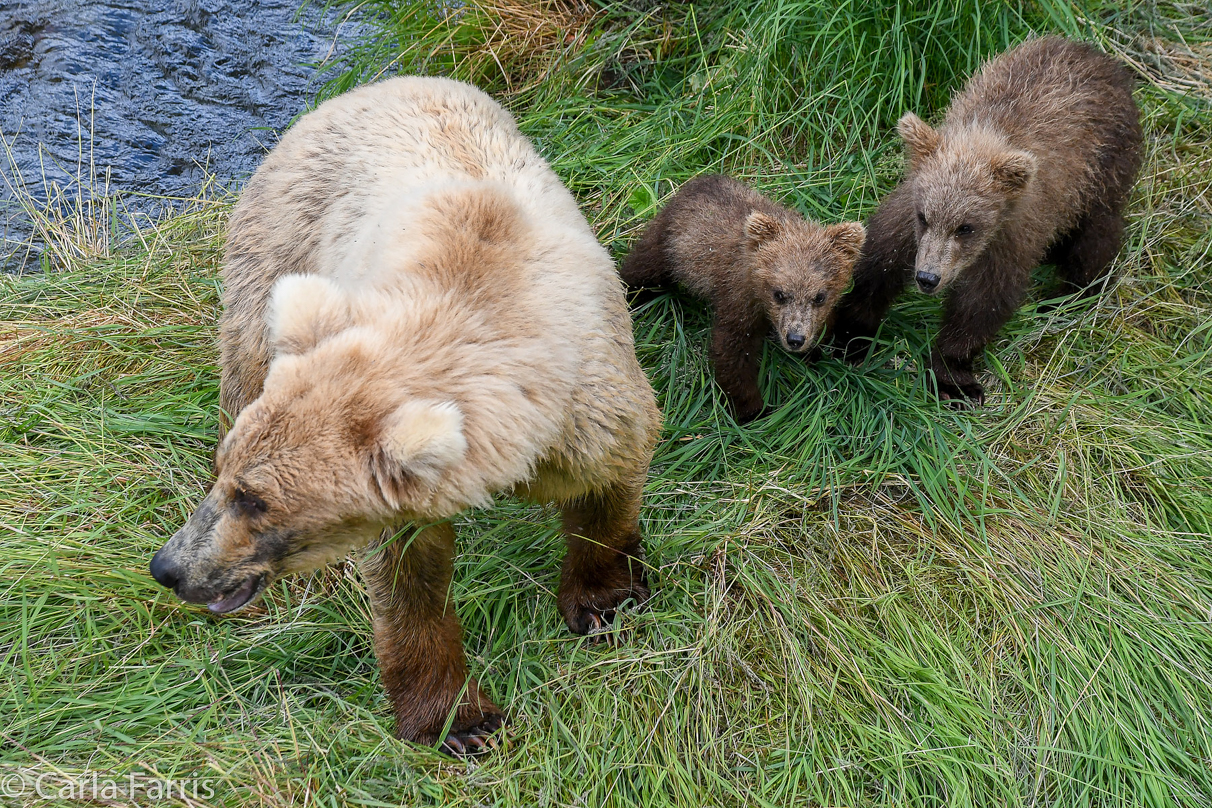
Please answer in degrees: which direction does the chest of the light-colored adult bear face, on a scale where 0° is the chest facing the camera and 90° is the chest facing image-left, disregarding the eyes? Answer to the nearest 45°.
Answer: approximately 0°

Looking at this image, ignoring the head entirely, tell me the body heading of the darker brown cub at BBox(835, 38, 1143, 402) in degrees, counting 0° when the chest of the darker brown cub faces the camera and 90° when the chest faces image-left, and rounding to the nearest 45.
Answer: approximately 45°

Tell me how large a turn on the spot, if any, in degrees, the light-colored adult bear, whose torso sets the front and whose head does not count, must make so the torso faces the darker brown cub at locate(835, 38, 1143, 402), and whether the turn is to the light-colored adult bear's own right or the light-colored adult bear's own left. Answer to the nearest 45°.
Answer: approximately 90° to the light-colored adult bear's own left

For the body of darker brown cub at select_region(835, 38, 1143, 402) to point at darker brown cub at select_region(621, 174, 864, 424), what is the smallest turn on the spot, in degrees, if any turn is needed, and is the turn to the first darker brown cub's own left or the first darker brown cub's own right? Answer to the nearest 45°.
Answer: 0° — it already faces it

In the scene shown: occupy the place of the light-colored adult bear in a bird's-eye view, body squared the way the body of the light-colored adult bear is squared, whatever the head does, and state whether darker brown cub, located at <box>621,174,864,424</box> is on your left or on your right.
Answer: on your left

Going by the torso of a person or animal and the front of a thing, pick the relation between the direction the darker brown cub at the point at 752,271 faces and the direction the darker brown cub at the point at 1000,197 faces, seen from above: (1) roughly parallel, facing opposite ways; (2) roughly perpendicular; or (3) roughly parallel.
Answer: roughly perpendicular

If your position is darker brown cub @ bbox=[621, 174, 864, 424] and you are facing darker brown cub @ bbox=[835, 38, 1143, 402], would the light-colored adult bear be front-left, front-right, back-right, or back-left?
back-right

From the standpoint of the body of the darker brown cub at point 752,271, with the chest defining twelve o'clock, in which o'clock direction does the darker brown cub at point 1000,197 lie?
the darker brown cub at point 1000,197 is roughly at 10 o'clock from the darker brown cub at point 752,271.

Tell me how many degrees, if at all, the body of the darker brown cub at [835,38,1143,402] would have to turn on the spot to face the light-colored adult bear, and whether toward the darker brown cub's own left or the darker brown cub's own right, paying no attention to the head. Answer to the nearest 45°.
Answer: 0° — it already faces it
